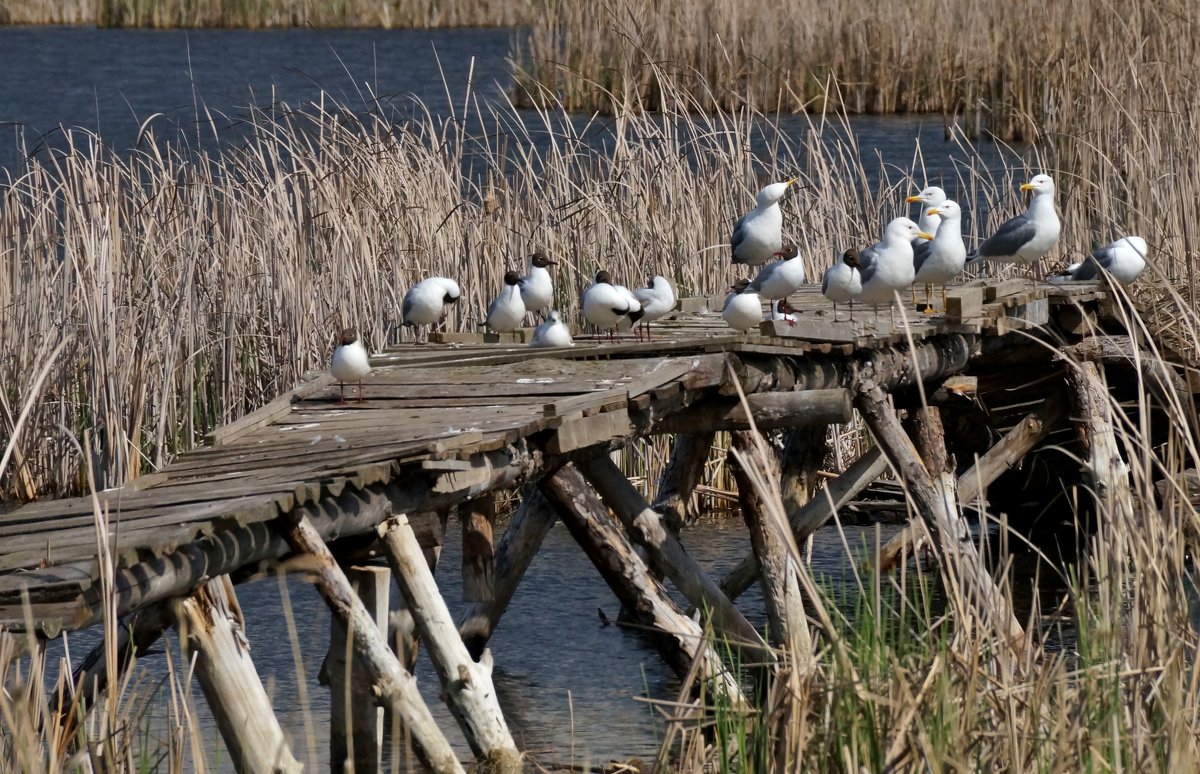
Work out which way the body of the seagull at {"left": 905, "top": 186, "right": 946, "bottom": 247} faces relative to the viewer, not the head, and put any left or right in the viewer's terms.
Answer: facing to the left of the viewer

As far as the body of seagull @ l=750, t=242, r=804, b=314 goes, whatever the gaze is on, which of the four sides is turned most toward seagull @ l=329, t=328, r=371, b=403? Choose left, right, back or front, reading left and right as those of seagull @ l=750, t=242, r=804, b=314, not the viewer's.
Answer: right

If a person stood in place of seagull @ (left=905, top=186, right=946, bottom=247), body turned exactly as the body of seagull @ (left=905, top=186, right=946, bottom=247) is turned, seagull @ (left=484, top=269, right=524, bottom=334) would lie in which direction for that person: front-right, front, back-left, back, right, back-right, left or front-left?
front-left

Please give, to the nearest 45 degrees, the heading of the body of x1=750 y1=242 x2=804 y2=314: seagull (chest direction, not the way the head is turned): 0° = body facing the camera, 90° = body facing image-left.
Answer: approximately 315°

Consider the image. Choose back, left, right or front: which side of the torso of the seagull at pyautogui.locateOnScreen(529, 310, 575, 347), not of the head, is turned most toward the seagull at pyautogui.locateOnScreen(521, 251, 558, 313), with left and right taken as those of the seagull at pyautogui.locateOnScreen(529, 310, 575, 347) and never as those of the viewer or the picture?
back

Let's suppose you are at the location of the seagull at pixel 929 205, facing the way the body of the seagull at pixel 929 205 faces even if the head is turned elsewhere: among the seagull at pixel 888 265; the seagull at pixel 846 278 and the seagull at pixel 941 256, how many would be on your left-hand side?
3

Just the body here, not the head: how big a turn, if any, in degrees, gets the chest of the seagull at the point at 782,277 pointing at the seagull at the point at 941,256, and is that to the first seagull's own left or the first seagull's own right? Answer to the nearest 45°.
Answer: approximately 90° to the first seagull's own left
